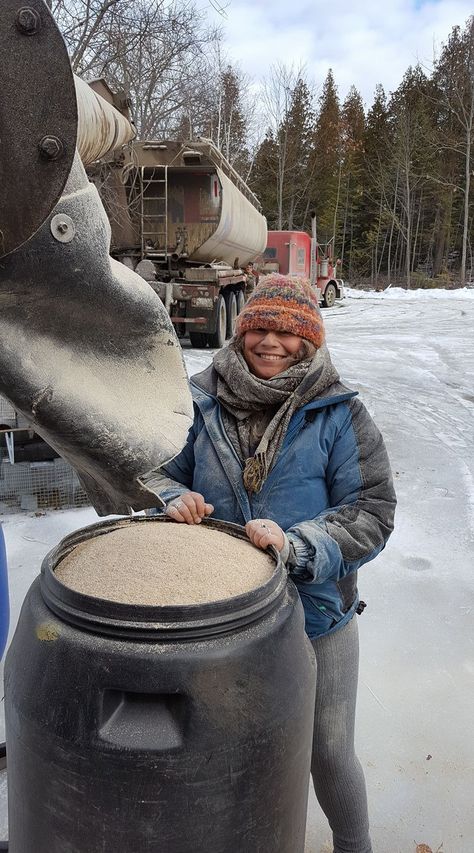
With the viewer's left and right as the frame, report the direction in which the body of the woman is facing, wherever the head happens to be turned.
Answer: facing the viewer and to the left of the viewer

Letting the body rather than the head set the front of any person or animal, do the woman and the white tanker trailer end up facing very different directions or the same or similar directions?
very different directions

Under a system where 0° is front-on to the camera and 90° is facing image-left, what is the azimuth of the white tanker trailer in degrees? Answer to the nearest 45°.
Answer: approximately 225°

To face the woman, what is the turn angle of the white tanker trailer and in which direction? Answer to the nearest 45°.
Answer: approximately 135° to its right

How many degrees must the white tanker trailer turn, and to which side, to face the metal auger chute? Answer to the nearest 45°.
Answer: approximately 135° to its right

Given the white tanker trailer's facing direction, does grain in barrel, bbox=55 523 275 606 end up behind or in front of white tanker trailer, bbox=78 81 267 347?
behind

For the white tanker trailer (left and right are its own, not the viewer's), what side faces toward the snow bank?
front

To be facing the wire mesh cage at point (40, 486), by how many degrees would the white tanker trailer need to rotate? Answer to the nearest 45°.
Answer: approximately 135° to its right

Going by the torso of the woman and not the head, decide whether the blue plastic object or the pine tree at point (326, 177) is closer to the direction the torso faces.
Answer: the blue plastic object

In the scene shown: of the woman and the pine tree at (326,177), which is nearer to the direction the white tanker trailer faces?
the pine tree

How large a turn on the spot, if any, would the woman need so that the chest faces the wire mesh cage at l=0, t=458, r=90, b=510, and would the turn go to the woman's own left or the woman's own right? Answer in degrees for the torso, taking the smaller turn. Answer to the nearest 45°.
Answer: approximately 90° to the woman's own right

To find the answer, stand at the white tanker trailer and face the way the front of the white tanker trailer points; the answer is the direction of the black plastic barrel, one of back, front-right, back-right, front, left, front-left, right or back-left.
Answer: back-right
